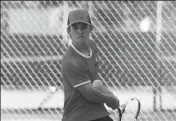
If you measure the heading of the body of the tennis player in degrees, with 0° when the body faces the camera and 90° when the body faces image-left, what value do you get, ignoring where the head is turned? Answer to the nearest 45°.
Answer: approximately 315°
